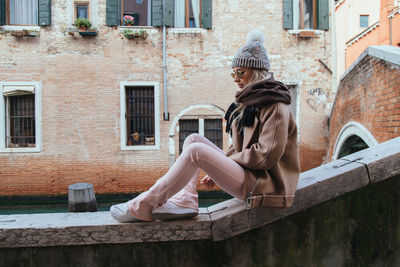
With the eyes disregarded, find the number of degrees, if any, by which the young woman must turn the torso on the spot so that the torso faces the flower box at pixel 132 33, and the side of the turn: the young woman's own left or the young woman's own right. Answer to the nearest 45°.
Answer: approximately 90° to the young woman's own right

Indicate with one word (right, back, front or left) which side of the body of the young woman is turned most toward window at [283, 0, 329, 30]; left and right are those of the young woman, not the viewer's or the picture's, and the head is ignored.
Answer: right

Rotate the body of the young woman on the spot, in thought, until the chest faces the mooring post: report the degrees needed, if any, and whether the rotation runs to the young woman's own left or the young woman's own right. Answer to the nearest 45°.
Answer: approximately 45° to the young woman's own right

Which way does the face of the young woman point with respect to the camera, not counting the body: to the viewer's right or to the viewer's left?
to the viewer's left

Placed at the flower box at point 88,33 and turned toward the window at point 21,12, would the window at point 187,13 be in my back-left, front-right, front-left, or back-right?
back-right

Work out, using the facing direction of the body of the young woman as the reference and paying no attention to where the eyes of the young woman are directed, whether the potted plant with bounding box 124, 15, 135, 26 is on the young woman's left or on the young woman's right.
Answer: on the young woman's right

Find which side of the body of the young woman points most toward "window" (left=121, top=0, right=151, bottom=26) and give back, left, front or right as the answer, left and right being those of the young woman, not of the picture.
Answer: right

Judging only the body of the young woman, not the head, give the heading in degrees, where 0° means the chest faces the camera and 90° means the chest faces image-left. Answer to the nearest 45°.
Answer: approximately 90°
